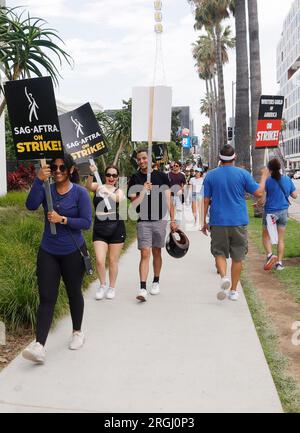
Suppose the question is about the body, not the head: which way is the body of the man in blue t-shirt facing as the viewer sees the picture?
away from the camera

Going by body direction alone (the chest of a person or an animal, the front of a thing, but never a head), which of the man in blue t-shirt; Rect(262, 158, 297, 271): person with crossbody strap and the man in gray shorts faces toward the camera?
the man in gray shorts

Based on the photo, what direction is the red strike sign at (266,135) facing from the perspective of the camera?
toward the camera

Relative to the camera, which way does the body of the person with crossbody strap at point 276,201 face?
away from the camera

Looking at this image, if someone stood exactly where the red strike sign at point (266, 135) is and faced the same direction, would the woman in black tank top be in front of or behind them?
in front

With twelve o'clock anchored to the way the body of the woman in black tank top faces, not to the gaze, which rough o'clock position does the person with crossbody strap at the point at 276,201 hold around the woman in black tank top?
The person with crossbody strap is roughly at 8 o'clock from the woman in black tank top.

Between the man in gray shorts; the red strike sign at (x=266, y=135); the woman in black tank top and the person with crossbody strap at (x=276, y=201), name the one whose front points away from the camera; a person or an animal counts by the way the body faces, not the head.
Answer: the person with crossbody strap

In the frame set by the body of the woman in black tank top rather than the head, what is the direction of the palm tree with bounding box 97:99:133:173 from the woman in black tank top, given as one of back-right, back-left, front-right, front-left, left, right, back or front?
back

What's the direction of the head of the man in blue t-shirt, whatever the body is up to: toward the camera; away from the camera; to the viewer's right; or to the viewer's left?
away from the camera

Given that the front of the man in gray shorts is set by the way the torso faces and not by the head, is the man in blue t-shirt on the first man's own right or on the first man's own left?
on the first man's own left

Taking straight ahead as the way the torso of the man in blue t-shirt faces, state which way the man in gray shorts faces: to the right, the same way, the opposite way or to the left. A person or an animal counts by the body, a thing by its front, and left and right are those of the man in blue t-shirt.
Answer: the opposite way

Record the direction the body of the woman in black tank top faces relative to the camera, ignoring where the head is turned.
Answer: toward the camera

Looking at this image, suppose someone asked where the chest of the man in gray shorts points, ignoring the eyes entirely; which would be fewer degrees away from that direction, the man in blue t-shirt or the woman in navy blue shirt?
the woman in navy blue shirt
